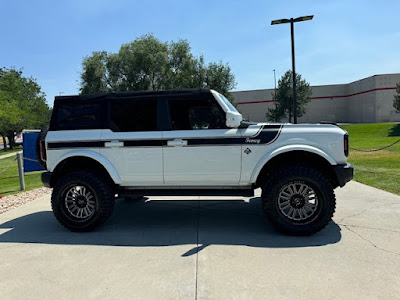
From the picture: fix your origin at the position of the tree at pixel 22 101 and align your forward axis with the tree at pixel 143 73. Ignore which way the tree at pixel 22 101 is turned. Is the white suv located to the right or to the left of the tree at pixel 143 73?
right

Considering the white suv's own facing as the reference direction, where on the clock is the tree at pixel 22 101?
The tree is roughly at 8 o'clock from the white suv.

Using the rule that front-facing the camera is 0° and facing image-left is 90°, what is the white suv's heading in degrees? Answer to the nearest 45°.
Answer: approximately 270°

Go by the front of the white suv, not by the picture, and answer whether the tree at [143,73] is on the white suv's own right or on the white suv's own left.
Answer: on the white suv's own left

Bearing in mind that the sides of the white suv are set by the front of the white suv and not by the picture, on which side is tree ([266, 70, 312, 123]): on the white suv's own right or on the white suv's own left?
on the white suv's own left
